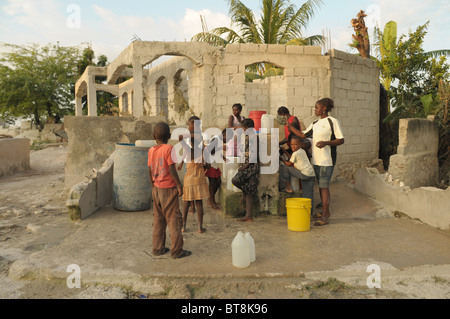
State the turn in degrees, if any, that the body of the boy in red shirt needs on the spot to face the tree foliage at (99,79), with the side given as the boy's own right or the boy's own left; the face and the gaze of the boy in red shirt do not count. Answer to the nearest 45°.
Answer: approximately 45° to the boy's own left

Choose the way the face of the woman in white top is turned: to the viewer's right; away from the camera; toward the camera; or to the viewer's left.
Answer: to the viewer's left

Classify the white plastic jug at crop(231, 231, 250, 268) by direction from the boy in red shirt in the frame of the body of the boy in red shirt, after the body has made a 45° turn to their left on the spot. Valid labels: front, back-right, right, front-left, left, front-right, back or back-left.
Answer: back-right

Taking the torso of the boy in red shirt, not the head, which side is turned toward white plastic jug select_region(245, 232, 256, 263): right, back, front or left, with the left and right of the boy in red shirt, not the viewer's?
right

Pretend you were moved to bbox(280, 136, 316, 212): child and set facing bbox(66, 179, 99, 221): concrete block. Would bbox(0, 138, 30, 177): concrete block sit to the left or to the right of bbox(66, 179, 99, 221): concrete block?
right

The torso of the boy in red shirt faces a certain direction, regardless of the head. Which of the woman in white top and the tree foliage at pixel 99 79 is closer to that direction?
the woman in white top

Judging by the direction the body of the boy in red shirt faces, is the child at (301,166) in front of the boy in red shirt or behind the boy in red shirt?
in front

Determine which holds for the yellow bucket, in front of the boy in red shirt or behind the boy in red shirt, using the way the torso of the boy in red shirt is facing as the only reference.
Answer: in front

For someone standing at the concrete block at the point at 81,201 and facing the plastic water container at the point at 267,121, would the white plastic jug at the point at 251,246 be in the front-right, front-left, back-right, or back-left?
front-right

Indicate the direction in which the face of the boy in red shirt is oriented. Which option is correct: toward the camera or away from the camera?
away from the camera

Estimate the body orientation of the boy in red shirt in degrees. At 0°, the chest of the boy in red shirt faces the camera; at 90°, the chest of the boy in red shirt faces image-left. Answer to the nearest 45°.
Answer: approximately 225°

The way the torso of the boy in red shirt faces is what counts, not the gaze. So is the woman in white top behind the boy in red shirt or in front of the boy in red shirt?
in front

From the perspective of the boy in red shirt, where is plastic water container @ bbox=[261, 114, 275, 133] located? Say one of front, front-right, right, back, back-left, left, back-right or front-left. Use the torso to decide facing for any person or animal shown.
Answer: front

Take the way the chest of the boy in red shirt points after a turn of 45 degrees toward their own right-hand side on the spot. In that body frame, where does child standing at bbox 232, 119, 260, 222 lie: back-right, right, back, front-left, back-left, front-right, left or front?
front-left

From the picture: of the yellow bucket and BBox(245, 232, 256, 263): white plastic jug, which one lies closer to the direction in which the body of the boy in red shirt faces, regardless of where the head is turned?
the yellow bucket
